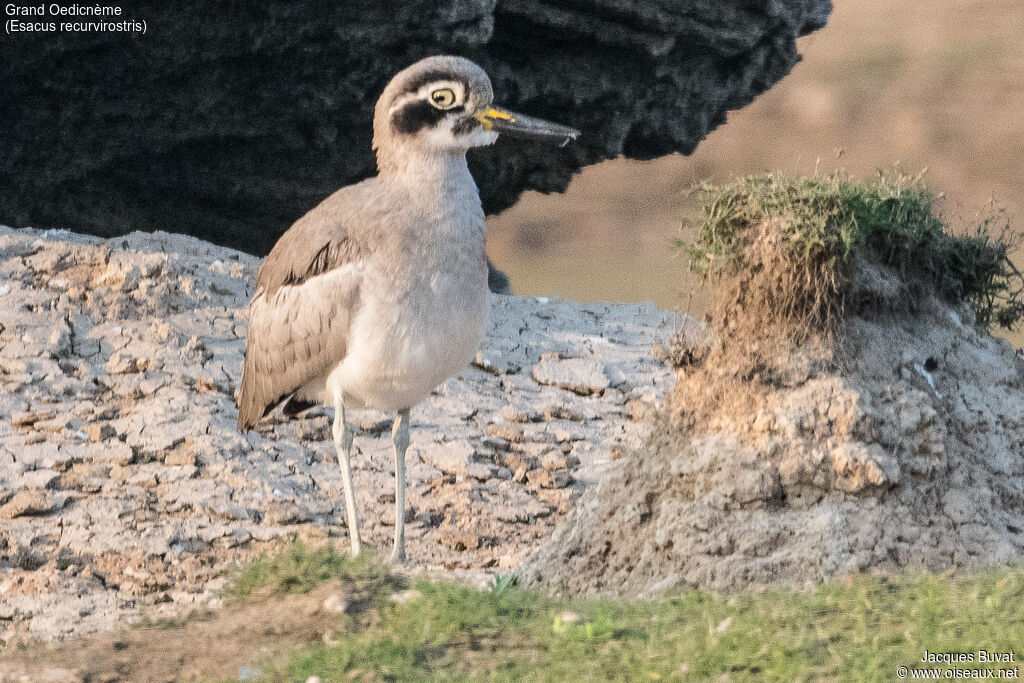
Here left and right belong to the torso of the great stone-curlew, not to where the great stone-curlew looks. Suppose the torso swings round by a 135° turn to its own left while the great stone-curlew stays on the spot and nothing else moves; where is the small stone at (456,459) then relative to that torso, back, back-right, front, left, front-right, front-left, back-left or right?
front

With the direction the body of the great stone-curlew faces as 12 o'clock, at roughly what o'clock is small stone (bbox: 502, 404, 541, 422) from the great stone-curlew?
The small stone is roughly at 8 o'clock from the great stone-curlew.

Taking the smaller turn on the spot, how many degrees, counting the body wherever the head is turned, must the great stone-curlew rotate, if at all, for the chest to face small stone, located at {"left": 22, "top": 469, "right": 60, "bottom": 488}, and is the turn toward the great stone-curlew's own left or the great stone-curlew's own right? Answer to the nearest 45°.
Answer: approximately 180°

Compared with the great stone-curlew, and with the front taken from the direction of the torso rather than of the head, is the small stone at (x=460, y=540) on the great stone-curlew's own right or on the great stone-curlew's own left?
on the great stone-curlew's own left

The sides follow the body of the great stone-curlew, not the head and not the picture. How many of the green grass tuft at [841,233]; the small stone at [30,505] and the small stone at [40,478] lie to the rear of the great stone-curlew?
2

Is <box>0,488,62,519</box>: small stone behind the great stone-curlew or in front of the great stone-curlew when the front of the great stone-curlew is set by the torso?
behind

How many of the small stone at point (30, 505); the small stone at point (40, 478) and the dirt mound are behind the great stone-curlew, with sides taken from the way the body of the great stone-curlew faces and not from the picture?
2

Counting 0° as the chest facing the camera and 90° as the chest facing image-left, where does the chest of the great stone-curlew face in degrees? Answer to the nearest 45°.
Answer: approximately 315°
